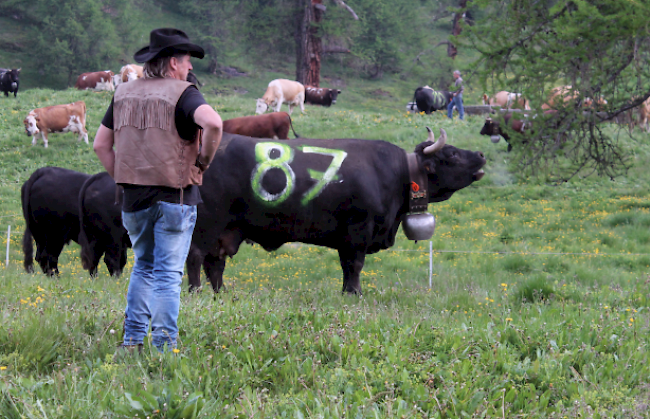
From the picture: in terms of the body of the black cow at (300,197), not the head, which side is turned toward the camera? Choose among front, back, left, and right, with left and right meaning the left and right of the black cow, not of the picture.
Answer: right

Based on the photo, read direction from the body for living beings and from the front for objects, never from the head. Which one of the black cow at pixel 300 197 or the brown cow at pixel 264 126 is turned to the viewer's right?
the black cow

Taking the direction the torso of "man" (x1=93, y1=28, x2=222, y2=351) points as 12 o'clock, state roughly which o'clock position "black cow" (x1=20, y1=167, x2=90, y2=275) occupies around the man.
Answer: The black cow is roughly at 10 o'clock from the man.

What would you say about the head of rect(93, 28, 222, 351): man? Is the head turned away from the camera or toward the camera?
away from the camera

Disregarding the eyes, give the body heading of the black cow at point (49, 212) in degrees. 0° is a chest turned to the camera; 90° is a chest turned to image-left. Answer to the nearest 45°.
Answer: approximately 225°

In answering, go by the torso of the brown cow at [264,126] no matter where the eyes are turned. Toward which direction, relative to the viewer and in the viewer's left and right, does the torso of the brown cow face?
facing to the left of the viewer

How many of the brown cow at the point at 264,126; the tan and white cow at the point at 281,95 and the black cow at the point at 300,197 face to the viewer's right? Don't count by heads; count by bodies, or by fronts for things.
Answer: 1

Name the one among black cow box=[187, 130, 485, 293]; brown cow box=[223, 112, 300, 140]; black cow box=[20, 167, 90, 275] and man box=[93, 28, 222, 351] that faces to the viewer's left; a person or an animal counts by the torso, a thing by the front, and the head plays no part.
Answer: the brown cow

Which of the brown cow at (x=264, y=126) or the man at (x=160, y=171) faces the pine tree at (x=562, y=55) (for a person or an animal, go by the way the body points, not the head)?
the man

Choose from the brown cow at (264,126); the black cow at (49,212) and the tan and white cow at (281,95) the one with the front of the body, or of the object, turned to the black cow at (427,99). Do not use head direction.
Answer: the black cow at (49,212)

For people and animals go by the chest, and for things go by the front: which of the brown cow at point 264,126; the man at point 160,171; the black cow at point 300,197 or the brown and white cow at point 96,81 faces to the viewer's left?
the brown cow

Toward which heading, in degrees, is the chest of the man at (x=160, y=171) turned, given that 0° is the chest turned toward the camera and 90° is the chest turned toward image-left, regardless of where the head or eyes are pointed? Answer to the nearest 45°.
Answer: approximately 225°
